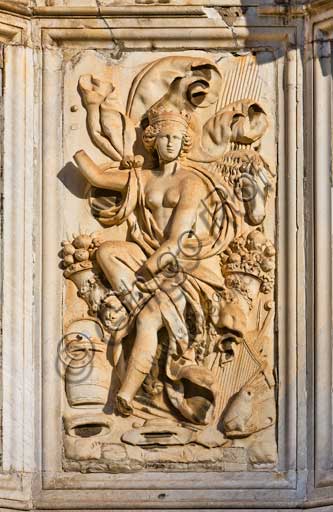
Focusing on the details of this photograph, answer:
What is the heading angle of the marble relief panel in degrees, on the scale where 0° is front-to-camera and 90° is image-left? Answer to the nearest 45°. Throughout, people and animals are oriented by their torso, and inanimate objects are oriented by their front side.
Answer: approximately 0°
